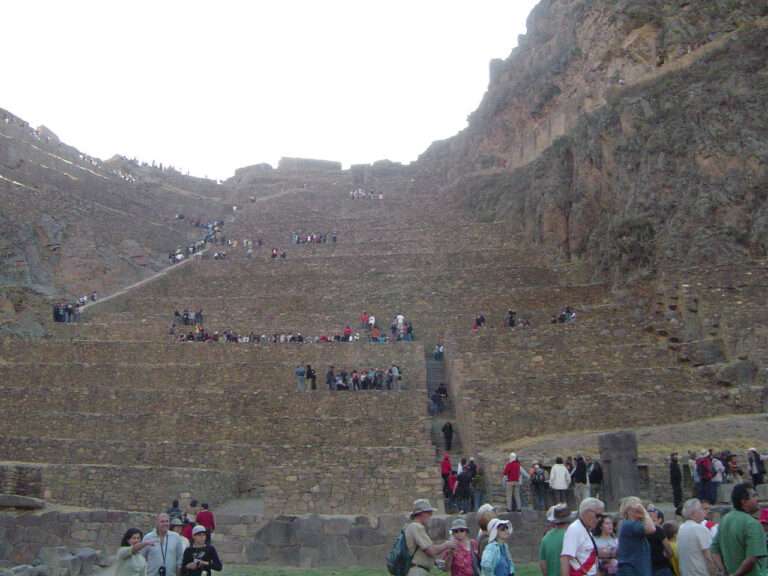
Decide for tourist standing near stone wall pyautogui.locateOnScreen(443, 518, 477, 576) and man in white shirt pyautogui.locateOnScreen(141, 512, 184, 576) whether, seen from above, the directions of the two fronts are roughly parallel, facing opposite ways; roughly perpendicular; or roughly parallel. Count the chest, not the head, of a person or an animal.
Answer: roughly parallel

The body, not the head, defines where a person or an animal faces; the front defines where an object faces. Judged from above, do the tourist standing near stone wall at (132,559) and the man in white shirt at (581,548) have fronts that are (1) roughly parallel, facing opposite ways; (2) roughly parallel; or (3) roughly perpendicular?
roughly parallel

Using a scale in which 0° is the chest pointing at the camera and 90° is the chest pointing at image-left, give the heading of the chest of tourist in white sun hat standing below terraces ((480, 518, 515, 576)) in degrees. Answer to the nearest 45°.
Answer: approximately 315°

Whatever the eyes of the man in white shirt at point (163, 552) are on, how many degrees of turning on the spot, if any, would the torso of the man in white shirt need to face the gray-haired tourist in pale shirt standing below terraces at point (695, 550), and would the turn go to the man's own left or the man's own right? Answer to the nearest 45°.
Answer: approximately 45° to the man's own left

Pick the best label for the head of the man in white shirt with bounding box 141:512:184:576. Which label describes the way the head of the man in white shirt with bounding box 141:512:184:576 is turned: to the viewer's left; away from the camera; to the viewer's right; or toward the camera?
toward the camera

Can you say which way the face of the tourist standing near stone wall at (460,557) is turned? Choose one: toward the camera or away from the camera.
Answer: toward the camera

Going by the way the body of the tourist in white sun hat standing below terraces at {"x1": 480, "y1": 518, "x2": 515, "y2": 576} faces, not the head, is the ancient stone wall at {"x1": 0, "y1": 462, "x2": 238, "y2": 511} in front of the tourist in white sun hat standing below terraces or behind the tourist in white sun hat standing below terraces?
behind

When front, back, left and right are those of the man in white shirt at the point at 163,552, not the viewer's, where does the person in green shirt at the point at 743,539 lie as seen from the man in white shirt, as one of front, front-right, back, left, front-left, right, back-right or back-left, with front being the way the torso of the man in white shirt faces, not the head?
front-left

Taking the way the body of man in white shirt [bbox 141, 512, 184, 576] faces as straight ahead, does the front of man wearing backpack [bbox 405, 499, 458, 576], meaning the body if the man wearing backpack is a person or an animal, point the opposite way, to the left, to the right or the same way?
to the left

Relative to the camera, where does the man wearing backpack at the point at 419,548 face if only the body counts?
to the viewer's right

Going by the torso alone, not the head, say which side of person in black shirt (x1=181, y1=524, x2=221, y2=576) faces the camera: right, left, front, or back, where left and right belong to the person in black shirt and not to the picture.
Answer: front

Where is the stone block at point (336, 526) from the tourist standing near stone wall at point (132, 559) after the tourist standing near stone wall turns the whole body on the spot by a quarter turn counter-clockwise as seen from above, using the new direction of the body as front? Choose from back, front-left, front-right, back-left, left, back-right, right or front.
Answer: front

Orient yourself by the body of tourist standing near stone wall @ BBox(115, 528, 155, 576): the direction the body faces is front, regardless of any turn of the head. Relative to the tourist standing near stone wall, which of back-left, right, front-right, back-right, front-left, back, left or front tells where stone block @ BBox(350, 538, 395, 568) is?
left

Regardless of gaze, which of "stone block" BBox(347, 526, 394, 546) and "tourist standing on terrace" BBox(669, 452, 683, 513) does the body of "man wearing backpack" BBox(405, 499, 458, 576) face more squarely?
the tourist standing on terrace

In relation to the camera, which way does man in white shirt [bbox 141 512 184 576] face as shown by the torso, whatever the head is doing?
toward the camera
